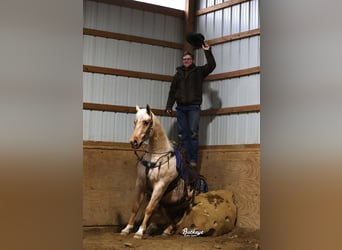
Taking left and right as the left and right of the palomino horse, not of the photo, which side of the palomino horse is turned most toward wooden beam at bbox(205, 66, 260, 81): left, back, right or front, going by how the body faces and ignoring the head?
back

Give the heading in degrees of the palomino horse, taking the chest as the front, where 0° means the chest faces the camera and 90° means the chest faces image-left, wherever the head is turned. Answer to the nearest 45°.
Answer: approximately 45°
